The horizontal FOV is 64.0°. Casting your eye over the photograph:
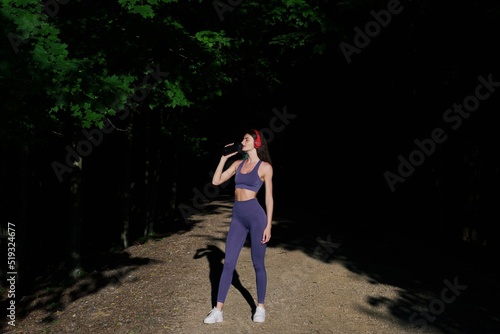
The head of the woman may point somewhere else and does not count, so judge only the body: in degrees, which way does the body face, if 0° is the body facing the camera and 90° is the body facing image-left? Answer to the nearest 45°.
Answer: approximately 45°
